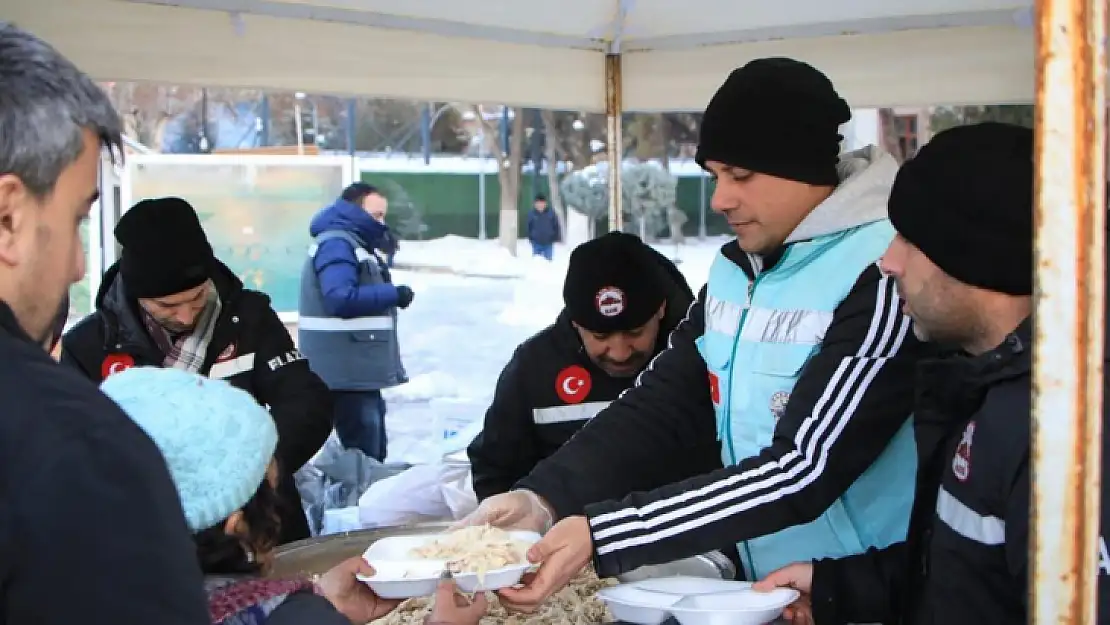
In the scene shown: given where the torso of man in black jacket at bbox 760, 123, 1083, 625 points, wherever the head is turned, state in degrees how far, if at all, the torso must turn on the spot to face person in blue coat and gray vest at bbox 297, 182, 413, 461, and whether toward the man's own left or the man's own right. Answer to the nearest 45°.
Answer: approximately 45° to the man's own right

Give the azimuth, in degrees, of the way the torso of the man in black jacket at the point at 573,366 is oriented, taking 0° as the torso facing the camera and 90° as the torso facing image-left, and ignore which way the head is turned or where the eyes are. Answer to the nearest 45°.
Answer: approximately 0°

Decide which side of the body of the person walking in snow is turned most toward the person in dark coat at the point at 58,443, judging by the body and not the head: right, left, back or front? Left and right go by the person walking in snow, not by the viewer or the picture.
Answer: front

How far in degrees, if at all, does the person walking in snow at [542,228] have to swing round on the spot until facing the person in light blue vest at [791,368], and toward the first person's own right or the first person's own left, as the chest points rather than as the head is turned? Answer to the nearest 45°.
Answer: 0° — they already face them

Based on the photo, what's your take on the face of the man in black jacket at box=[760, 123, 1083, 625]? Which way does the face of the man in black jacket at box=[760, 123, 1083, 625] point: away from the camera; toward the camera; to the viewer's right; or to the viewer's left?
to the viewer's left

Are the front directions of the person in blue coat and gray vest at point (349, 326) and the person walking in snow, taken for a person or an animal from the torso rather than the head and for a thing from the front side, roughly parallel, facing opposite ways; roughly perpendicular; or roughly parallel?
roughly perpendicular

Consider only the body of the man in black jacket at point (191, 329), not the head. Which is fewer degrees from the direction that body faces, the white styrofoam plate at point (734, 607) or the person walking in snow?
the white styrofoam plate

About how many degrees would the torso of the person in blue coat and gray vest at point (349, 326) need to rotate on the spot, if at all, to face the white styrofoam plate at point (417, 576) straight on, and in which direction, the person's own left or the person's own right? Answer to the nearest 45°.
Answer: approximately 90° to the person's own right

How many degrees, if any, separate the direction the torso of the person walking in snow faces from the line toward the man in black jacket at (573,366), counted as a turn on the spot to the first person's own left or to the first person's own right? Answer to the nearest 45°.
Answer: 0° — they already face them

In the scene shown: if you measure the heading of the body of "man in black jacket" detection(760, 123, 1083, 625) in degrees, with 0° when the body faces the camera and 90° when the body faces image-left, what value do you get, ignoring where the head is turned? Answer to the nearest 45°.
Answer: approximately 90°

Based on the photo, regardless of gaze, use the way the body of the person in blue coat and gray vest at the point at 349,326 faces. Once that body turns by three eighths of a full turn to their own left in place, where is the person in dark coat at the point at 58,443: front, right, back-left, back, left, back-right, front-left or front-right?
back-left

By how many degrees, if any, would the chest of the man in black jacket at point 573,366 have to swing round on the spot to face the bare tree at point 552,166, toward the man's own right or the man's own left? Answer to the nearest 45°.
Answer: approximately 180°

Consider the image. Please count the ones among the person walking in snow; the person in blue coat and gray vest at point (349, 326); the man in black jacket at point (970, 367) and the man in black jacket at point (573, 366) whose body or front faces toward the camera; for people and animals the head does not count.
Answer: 2

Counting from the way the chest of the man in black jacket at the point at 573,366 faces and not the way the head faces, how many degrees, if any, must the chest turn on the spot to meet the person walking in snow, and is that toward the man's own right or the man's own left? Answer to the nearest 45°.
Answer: approximately 180°

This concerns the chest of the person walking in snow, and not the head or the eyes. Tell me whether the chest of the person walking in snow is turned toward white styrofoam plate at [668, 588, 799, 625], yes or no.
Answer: yes
